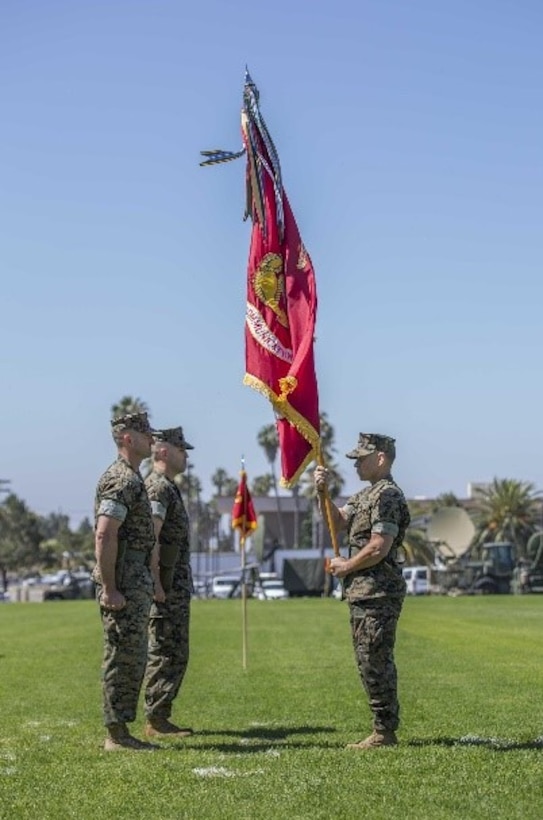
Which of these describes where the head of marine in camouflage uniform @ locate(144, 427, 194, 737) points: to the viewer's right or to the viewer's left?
to the viewer's right

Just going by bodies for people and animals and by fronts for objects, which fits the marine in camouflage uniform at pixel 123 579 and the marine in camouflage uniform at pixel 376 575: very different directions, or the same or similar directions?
very different directions

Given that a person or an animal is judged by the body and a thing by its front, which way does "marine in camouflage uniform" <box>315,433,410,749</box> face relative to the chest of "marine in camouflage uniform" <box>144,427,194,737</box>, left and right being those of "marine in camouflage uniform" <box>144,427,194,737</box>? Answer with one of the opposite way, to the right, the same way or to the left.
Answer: the opposite way

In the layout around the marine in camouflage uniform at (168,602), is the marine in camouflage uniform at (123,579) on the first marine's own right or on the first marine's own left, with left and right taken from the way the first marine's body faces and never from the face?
on the first marine's own right

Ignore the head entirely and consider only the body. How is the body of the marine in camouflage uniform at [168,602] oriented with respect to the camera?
to the viewer's right

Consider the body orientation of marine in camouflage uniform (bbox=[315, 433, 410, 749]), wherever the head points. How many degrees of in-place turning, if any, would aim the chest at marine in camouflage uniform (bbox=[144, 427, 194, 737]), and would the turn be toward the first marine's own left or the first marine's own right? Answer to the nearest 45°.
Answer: approximately 45° to the first marine's own right

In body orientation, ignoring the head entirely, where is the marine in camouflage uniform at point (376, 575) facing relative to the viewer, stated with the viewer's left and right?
facing to the left of the viewer

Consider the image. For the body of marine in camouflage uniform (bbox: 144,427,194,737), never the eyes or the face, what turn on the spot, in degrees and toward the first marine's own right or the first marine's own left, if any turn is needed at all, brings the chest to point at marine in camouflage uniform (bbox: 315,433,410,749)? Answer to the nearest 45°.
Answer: approximately 45° to the first marine's own right

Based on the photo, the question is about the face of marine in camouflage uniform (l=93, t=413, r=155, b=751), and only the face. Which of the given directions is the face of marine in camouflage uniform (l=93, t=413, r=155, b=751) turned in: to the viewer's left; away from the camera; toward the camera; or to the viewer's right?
to the viewer's right

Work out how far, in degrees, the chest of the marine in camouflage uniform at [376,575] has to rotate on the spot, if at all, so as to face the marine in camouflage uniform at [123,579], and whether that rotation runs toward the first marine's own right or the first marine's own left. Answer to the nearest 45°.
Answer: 0° — they already face them

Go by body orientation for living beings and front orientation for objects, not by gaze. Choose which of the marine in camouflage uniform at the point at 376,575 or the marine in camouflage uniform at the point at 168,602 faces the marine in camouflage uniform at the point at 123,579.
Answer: the marine in camouflage uniform at the point at 376,575

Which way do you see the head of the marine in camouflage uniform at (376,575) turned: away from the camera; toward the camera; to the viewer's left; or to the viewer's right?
to the viewer's left

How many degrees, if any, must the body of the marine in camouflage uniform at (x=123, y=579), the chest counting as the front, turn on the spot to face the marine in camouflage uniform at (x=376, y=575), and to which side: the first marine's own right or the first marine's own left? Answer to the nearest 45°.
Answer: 0° — they already face them

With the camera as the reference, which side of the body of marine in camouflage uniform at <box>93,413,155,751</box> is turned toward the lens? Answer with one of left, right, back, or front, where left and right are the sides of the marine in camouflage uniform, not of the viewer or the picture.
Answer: right
